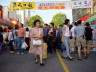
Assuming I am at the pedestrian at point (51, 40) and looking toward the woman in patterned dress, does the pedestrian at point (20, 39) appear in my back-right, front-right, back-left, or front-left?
front-right

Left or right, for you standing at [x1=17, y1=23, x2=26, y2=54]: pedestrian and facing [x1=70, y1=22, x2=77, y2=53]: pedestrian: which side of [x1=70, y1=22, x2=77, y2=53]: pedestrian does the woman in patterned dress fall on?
right

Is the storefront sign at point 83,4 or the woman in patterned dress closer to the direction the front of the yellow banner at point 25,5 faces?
the woman in patterned dress

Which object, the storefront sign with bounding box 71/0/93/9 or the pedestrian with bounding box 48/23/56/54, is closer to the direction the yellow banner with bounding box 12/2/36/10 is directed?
the pedestrian

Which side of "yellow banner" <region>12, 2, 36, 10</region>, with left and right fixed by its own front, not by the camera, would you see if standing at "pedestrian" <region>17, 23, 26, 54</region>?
front

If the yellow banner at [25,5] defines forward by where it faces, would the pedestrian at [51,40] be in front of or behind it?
in front

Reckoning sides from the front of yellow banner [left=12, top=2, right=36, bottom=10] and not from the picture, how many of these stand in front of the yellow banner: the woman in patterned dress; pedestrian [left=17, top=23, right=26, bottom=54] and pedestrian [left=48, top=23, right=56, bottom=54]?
3

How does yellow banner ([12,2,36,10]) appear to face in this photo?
toward the camera

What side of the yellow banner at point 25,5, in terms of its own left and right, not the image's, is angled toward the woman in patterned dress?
front

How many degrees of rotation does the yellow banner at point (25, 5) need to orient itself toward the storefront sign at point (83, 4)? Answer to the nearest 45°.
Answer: approximately 90° to its left

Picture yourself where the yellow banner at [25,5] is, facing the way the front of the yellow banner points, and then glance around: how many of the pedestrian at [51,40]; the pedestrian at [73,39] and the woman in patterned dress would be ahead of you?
3
